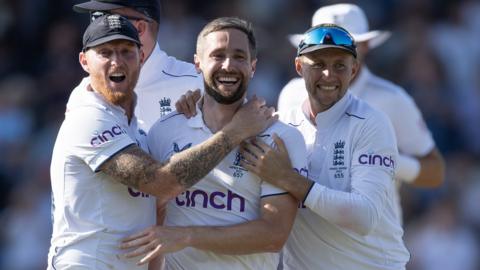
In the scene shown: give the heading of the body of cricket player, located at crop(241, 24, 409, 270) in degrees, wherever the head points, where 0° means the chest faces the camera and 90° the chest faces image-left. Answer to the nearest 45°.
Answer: approximately 45°

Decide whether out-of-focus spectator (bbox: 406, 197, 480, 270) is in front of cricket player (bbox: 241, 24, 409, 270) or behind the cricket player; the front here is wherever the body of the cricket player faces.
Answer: behind

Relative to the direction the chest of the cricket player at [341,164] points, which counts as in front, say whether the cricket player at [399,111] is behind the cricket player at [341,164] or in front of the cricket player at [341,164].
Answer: behind

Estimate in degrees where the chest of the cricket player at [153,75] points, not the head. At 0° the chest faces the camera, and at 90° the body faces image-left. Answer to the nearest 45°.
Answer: approximately 45°
